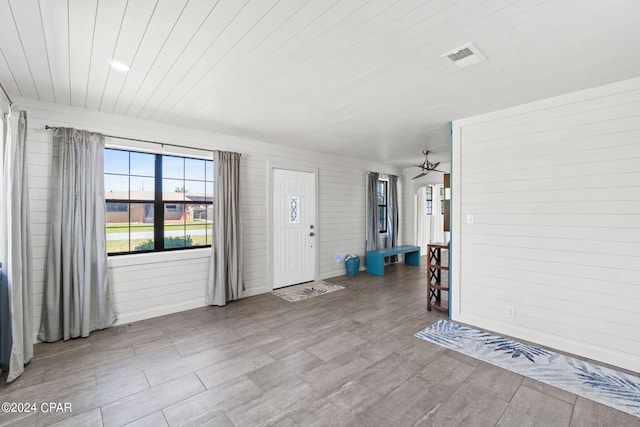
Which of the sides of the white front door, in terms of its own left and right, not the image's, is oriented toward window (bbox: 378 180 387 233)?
left

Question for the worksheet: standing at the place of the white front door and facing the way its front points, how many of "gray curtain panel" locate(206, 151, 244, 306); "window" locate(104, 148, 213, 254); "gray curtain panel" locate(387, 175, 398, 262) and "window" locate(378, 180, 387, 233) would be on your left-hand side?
2

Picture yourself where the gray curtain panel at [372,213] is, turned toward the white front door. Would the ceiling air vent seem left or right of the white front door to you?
left

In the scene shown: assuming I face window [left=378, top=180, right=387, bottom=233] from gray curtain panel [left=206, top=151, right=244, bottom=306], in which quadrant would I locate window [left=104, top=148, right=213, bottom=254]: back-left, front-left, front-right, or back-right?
back-left

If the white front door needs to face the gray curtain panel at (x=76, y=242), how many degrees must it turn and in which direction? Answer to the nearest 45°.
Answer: approximately 90° to its right

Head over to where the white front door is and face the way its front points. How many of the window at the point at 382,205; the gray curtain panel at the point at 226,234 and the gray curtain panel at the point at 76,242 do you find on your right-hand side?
2

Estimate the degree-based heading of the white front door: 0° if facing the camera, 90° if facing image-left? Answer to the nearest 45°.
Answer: approximately 315°

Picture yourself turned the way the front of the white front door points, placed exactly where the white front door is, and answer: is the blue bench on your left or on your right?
on your left

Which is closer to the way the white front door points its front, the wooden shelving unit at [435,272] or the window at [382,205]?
the wooden shelving unit

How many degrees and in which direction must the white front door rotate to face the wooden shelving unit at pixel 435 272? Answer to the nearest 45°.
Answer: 0° — it already faces it

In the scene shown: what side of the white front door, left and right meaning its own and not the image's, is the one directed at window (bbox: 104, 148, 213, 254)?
right

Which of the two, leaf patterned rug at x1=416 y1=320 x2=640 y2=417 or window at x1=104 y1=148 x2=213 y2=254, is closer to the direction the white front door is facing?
the leaf patterned rug

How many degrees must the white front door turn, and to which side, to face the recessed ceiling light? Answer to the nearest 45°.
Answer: approximately 90° to its right
